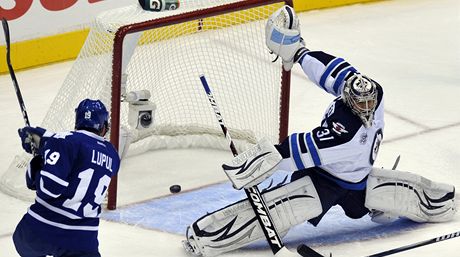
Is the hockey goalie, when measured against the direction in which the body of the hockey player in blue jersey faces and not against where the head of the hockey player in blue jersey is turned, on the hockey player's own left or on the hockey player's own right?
on the hockey player's own right

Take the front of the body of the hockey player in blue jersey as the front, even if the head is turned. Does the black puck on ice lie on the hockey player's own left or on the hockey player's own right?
on the hockey player's own right

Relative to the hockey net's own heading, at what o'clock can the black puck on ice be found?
The black puck on ice is roughly at 2 o'clock from the hockey net.

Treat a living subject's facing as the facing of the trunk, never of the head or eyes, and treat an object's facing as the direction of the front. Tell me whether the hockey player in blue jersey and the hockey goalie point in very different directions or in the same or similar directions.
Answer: very different directions

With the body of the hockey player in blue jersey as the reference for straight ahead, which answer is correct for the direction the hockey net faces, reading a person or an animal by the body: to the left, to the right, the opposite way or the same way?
the opposite way

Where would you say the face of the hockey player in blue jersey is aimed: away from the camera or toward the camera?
away from the camera
